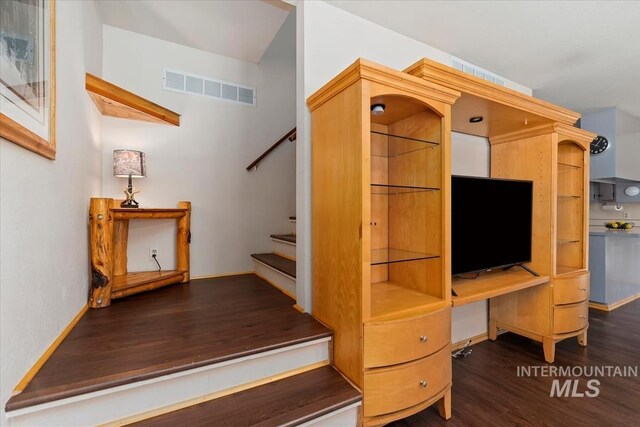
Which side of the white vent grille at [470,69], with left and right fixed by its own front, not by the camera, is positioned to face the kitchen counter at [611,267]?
left

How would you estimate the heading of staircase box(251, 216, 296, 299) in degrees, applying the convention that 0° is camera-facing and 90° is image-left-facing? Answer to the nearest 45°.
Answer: approximately 45°

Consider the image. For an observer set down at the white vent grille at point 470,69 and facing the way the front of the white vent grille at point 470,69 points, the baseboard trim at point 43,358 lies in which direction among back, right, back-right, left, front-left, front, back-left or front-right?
right

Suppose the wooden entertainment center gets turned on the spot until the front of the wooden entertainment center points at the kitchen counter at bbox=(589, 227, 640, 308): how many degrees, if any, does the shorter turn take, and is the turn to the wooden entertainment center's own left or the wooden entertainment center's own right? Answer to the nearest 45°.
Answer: approximately 90° to the wooden entertainment center's own left

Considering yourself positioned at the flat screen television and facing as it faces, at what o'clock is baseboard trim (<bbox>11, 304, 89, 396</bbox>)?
The baseboard trim is roughly at 3 o'clock from the flat screen television.
